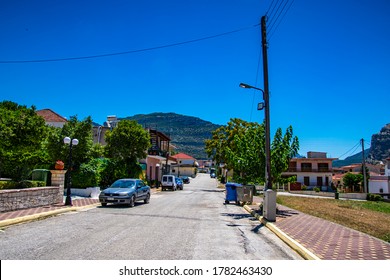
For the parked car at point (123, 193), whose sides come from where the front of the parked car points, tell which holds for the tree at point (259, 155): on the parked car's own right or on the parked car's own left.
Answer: on the parked car's own left

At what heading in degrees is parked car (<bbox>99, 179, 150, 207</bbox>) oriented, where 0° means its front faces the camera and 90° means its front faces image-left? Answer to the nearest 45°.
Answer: approximately 45°

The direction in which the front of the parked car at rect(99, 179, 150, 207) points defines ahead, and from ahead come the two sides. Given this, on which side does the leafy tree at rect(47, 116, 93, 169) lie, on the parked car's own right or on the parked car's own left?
on the parked car's own right

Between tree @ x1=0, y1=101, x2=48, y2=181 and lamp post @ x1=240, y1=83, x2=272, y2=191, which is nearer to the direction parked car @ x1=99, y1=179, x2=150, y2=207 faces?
the tree

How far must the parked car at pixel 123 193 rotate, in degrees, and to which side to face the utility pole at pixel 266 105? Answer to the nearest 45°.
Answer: approximately 90° to its left

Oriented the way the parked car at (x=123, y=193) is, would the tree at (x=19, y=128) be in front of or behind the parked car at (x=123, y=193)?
in front

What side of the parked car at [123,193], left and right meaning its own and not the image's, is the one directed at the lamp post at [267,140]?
left

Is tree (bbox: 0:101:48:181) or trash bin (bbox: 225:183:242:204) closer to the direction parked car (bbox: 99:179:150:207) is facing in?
the tree

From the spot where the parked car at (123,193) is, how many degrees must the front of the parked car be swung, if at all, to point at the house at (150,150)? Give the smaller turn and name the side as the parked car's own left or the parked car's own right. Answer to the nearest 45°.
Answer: approximately 135° to the parked car's own right

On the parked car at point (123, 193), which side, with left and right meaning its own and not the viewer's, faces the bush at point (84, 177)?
right

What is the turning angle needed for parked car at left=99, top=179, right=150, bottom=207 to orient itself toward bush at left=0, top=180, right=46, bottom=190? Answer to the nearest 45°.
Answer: approximately 45° to its right

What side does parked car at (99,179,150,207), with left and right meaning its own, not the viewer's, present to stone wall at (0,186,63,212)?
right

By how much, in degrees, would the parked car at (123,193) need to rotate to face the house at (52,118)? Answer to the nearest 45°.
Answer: approximately 135° to its right

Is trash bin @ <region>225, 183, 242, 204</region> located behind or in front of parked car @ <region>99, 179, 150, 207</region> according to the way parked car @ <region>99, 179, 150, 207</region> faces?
behind

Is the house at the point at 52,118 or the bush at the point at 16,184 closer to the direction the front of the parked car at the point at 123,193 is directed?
the bush
